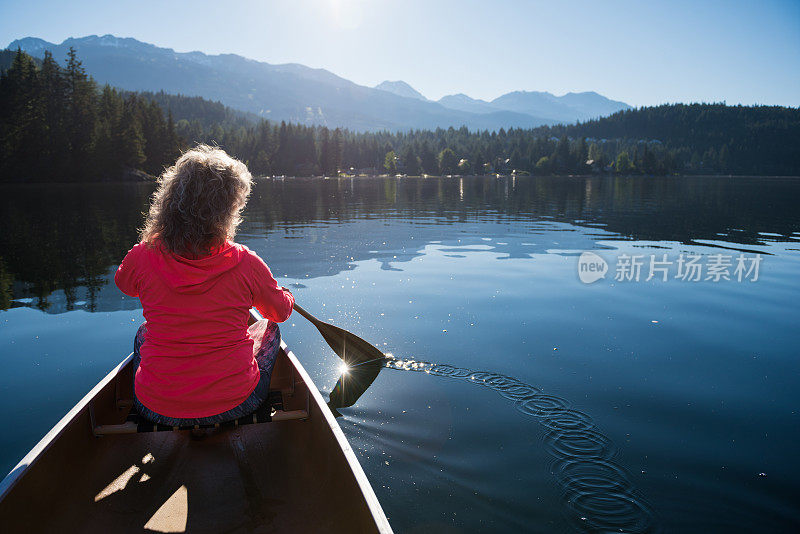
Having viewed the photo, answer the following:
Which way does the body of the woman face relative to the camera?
away from the camera

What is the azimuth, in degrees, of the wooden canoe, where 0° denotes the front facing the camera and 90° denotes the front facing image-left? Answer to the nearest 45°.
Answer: approximately 180°

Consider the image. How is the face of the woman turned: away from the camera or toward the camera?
away from the camera
